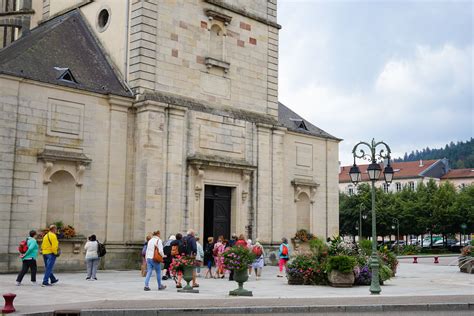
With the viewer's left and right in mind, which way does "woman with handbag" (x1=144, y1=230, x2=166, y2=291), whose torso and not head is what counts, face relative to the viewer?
facing away from the viewer and to the right of the viewer

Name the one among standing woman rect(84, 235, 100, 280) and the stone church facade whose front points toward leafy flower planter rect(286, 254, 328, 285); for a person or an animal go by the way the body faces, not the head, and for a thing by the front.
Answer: the stone church facade

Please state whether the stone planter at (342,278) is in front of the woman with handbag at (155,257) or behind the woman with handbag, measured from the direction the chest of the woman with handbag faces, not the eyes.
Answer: in front

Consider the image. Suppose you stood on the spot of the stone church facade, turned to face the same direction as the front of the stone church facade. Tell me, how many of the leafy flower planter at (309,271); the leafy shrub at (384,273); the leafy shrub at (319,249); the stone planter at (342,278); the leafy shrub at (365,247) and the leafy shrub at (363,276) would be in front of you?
6

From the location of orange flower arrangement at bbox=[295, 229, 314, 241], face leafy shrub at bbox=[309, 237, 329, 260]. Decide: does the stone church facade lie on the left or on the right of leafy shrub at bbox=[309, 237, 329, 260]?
right

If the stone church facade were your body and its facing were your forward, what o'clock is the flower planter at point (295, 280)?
The flower planter is roughly at 12 o'clock from the stone church facade.

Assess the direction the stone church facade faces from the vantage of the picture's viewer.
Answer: facing the viewer and to the right of the viewer

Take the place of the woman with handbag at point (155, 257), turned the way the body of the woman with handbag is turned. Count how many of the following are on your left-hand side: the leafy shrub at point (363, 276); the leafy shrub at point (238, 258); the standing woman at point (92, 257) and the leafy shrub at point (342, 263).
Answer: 1

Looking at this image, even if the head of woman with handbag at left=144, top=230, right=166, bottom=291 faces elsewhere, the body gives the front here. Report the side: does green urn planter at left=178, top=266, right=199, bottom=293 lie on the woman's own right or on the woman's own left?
on the woman's own right
